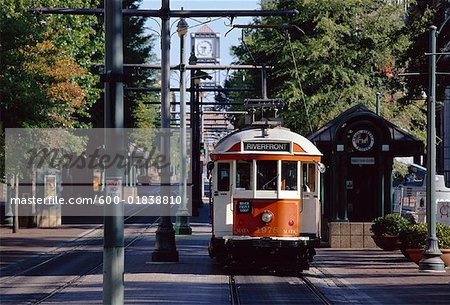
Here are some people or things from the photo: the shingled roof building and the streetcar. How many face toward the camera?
2

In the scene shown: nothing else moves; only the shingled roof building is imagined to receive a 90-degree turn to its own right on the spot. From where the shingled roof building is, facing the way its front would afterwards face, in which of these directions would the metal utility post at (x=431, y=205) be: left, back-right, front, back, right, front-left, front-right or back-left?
left

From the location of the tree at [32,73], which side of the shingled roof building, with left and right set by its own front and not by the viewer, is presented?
right

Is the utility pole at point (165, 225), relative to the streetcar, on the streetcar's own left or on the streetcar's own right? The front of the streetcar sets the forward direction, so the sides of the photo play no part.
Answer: on the streetcar's own right

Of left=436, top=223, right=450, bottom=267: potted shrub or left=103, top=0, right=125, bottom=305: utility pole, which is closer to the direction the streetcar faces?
the utility pole

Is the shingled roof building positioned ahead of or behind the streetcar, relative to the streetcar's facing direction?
behind

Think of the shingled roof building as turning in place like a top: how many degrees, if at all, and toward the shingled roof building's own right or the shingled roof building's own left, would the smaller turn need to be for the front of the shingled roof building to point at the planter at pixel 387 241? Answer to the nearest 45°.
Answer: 0° — it already faces it

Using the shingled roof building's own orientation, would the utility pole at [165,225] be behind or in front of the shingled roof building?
in front

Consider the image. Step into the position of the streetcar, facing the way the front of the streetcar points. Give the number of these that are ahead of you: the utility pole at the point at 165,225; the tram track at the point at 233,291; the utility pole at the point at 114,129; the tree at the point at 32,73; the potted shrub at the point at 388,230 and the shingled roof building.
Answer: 2

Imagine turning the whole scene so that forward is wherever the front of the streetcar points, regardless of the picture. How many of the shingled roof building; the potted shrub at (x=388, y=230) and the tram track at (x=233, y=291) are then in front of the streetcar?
1

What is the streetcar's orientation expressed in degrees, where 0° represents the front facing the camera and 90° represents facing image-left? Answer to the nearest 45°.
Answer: approximately 0°

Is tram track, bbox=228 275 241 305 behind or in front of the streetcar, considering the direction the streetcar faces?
in front

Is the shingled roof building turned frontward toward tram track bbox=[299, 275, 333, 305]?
yes

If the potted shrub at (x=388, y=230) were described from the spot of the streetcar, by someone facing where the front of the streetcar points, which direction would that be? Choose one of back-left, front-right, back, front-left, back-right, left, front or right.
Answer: back-left

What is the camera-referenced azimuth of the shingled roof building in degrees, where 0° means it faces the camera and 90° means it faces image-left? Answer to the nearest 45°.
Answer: approximately 0°

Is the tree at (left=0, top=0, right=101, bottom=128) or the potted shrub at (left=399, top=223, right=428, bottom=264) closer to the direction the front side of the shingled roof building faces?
the potted shrub
